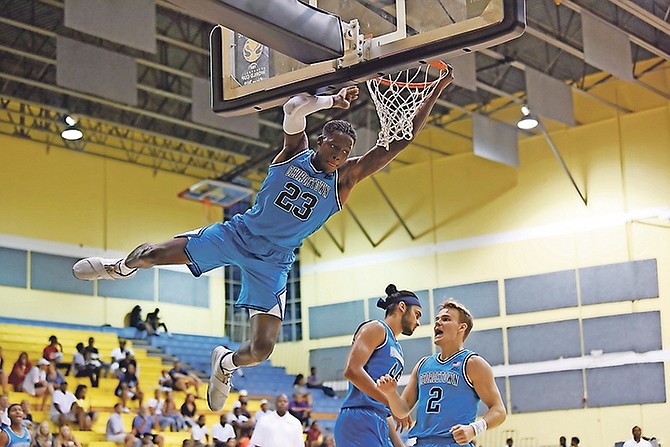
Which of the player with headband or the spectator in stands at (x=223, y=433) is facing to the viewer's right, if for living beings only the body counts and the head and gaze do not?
the player with headband

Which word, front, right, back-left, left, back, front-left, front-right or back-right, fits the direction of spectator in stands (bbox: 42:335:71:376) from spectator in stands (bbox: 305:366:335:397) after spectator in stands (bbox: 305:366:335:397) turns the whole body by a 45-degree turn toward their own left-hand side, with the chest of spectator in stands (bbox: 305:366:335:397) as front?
back-right

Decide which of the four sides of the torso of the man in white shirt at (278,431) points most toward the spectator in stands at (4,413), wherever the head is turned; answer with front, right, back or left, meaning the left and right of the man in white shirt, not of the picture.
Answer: right

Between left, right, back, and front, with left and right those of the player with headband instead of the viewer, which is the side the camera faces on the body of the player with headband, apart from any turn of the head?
right

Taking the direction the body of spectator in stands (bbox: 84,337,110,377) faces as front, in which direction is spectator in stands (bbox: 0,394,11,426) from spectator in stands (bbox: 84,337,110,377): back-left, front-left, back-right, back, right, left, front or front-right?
front-right

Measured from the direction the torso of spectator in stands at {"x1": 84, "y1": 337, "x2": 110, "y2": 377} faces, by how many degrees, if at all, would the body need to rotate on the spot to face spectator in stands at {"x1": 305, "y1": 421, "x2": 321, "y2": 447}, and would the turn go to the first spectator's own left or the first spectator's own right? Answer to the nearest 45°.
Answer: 0° — they already face them

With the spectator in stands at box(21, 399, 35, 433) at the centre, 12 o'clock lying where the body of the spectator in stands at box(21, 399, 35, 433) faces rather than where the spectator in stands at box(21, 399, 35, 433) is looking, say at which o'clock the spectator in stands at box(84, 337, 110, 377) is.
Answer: the spectator in stands at box(84, 337, 110, 377) is roughly at 8 o'clock from the spectator in stands at box(21, 399, 35, 433).

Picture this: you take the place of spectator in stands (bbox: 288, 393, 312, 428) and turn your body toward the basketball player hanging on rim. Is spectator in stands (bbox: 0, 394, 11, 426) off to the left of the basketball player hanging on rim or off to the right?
right

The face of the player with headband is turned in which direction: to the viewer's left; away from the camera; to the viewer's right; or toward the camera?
to the viewer's right

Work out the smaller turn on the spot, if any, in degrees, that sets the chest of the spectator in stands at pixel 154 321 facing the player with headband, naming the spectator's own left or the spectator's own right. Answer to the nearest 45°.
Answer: approximately 45° to the spectator's own right

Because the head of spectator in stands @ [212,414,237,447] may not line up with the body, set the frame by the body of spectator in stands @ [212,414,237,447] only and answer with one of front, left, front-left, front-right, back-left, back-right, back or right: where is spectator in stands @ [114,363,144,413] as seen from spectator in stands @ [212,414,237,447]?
back-right

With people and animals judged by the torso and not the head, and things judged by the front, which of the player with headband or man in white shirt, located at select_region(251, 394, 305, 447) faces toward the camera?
the man in white shirt

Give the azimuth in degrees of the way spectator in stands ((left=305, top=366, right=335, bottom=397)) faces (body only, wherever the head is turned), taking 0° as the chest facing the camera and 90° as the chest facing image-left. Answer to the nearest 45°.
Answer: approximately 315°

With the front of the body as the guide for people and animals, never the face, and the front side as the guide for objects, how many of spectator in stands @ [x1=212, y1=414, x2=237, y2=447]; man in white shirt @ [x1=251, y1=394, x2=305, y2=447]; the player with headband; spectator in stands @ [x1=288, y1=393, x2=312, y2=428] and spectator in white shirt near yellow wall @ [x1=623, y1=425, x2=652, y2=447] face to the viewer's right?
1

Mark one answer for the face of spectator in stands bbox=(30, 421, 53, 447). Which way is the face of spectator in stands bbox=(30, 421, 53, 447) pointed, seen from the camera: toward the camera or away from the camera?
toward the camera

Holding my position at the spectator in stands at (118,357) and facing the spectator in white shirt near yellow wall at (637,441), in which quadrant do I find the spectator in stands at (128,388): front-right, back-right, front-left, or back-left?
front-right

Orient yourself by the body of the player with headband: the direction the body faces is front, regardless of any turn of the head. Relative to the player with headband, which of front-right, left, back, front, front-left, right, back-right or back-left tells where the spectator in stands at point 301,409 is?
left

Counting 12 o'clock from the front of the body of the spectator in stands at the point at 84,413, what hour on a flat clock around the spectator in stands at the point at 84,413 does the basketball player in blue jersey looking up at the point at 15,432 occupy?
the basketball player in blue jersey looking up at the point at 15,432 is roughly at 2 o'clock from the spectator in stands at the point at 84,413.
